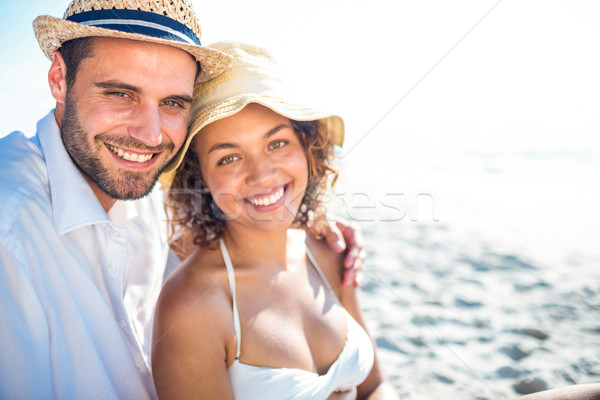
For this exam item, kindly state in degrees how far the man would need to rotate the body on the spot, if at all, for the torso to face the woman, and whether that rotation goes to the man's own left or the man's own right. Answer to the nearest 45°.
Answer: approximately 45° to the man's own left

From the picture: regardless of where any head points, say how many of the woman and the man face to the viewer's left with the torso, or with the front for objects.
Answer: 0

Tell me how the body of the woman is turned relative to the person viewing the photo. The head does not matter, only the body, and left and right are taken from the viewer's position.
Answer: facing the viewer and to the right of the viewer

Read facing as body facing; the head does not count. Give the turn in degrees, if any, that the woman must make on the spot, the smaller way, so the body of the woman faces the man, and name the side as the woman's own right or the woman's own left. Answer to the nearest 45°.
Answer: approximately 135° to the woman's own right
